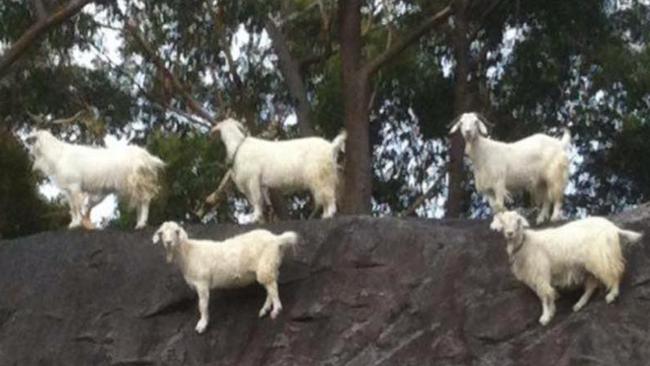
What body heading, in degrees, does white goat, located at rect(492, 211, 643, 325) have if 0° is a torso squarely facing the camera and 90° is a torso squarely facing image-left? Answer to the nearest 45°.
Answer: approximately 45°

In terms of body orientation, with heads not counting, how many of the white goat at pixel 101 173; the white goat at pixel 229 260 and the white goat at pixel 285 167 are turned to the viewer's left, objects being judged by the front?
3

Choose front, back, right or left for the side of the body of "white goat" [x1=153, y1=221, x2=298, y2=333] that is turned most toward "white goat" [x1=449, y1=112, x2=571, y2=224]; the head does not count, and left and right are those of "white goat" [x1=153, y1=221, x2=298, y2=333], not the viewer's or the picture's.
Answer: back

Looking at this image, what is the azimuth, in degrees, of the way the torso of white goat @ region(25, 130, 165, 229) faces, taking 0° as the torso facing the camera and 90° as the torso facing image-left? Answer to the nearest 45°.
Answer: approximately 90°

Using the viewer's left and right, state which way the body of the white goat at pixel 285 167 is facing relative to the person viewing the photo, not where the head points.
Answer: facing to the left of the viewer

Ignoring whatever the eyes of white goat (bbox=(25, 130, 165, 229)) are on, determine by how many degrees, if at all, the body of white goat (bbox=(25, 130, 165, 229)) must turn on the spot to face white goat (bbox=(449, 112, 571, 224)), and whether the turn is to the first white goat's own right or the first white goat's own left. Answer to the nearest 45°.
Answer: approximately 135° to the first white goat's own left

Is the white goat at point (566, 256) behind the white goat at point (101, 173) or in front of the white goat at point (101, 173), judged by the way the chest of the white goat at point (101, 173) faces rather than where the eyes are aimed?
behind

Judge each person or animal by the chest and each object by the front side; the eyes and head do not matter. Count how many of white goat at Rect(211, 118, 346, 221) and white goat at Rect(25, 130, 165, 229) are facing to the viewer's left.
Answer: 2

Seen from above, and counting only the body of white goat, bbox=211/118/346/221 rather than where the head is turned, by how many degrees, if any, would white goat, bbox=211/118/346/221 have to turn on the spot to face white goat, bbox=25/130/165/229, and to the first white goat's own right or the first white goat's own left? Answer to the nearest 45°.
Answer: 0° — it already faces it

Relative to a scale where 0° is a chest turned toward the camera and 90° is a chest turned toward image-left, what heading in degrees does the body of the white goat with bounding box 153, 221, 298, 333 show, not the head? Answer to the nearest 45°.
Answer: approximately 90°
